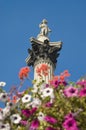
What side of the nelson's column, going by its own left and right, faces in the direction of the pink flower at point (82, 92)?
front

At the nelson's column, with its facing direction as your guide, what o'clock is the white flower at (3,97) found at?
The white flower is roughly at 12 o'clock from the nelson's column.

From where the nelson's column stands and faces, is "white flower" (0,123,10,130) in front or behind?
in front

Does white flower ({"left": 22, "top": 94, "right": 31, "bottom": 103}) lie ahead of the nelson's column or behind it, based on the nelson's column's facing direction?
ahead

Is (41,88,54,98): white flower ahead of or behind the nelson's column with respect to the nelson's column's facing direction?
ahead

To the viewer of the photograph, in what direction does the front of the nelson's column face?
facing the viewer

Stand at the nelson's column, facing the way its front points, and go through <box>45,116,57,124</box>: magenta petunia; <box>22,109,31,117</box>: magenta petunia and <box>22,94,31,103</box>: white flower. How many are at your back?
0

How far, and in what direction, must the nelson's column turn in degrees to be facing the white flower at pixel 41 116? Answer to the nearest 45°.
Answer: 0° — it already faces it

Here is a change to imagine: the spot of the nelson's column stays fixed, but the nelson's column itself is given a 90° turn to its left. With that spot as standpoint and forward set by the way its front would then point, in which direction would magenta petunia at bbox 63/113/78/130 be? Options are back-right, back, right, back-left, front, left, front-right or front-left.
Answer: right

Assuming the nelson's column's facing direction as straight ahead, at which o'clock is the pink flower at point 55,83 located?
The pink flower is roughly at 12 o'clock from the nelson's column.
